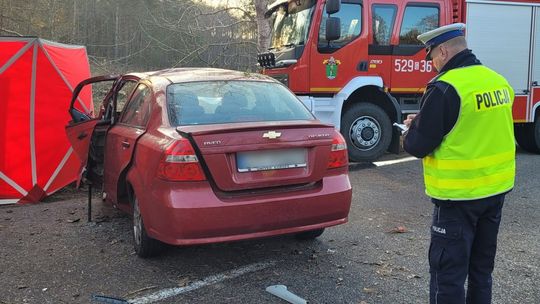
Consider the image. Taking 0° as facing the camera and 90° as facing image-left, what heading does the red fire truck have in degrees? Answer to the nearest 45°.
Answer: approximately 90°

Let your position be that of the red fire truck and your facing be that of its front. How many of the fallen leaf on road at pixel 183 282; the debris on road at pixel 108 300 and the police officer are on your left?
3

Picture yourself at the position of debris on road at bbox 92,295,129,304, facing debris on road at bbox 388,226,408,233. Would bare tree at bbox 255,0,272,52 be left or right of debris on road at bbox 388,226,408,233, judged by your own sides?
left

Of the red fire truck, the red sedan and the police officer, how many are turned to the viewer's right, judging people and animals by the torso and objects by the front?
0

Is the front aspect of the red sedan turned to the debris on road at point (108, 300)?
no

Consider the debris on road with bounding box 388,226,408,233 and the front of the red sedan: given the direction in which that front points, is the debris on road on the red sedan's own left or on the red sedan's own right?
on the red sedan's own right

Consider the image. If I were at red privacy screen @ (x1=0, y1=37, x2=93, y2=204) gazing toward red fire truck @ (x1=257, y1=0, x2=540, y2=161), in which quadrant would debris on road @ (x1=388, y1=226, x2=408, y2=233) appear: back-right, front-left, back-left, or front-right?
front-right

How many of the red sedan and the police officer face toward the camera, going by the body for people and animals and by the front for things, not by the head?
0

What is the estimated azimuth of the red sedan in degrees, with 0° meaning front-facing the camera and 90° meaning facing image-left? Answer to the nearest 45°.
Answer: approximately 135°

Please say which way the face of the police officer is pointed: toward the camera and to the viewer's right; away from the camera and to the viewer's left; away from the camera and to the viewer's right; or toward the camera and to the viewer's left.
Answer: away from the camera and to the viewer's left

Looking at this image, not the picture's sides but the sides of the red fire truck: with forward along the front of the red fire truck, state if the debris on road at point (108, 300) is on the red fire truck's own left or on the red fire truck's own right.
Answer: on the red fire truck's own left

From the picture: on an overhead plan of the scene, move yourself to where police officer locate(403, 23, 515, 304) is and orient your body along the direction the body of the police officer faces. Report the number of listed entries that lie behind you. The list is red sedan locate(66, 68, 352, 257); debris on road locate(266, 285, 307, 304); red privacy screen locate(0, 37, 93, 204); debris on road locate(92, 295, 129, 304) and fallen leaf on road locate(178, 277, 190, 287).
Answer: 0
